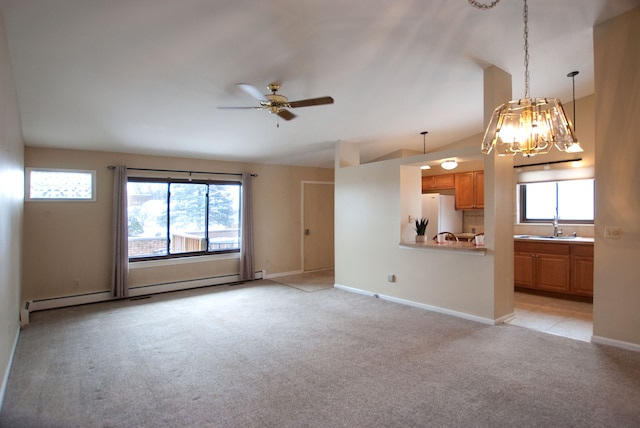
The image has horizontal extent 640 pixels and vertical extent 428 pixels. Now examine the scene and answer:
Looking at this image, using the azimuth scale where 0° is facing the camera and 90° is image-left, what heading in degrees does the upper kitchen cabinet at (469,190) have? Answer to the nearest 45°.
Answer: approximately 0°

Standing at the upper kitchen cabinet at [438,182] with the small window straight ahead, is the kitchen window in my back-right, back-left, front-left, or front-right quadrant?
back-left

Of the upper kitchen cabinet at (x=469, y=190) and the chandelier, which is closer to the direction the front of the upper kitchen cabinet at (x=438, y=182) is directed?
the chandelier

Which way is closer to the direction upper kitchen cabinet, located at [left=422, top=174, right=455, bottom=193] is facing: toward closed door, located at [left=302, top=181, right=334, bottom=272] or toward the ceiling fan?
the ceiling fan

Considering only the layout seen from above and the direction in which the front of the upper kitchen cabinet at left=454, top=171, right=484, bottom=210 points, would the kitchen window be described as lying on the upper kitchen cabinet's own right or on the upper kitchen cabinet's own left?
on the upper kitchen cabinet's own left

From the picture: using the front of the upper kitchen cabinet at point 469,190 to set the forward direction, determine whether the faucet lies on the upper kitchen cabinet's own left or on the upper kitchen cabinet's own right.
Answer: on the upper kitchen cabinet's own left

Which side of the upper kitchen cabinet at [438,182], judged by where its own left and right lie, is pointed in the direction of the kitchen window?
left
